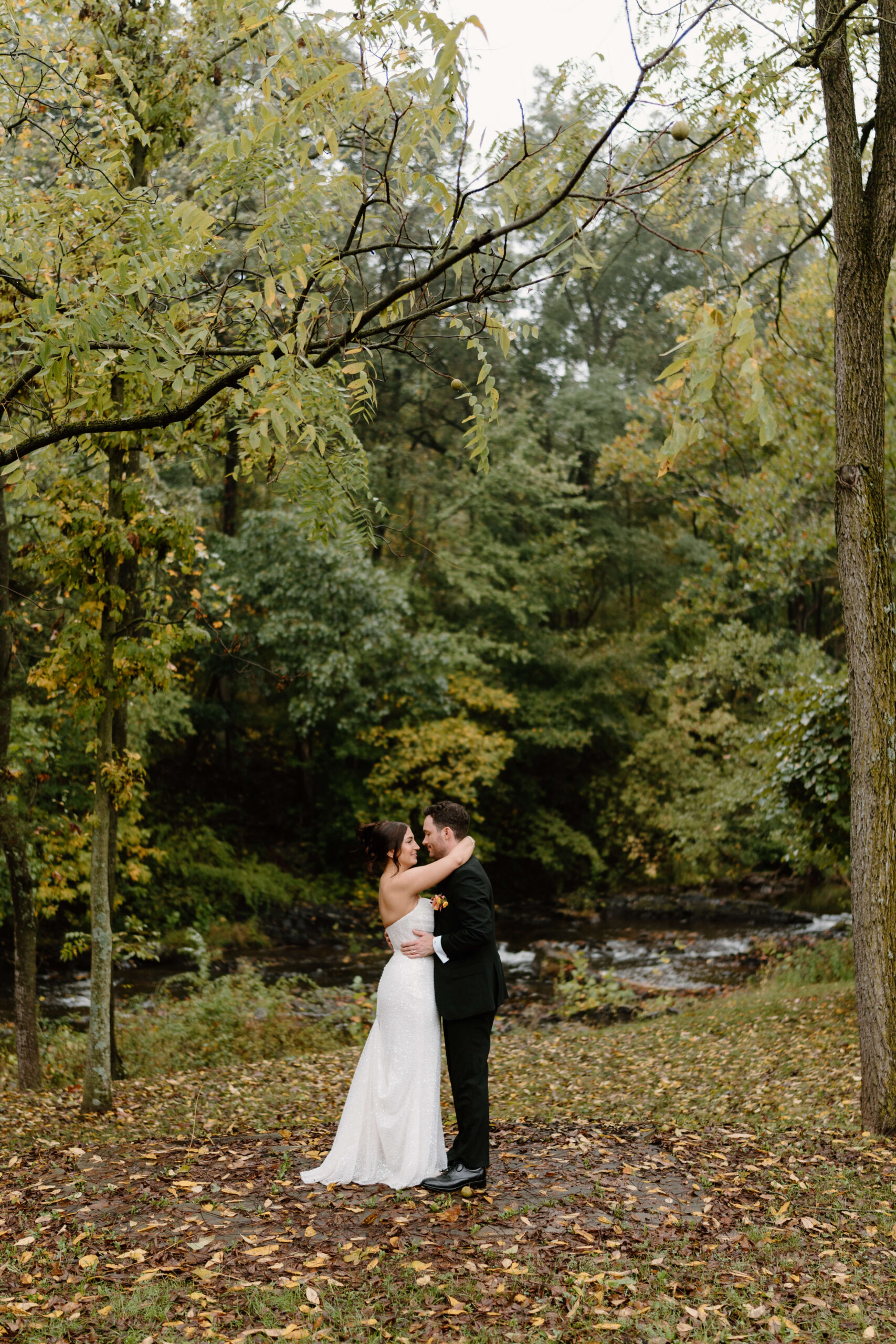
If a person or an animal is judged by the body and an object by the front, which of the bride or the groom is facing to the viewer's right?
the bride

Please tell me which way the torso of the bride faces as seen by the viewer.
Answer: to the viewer's right

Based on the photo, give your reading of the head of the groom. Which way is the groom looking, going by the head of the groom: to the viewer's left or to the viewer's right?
to the viewer's left

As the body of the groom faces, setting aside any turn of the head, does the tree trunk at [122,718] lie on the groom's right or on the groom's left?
on the groom's right

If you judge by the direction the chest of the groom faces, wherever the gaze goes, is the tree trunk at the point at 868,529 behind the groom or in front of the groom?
behind

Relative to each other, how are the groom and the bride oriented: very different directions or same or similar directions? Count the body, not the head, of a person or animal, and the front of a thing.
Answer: very different directions

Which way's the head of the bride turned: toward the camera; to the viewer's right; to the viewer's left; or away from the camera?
to the viewer's right

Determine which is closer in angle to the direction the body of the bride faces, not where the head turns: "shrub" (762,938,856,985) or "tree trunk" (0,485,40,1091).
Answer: the shrub

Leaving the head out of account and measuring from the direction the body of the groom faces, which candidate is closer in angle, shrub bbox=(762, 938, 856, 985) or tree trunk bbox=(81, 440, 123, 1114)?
the tree trunk

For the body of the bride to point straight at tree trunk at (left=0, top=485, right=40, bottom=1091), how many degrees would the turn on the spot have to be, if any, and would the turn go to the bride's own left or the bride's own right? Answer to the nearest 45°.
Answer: approximately 135° to the bride's own left

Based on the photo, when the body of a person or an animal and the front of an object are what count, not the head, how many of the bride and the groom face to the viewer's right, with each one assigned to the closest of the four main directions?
1

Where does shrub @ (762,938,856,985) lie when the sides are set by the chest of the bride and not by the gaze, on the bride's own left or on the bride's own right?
on the bride's own left

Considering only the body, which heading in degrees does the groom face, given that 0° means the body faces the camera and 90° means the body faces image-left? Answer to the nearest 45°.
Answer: approximately 90°

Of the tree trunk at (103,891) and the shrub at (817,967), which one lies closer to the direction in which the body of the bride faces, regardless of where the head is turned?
the shrub
